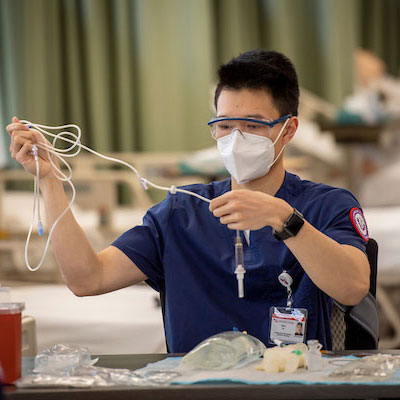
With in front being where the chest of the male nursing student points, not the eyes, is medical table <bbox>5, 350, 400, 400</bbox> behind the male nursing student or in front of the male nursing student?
in front

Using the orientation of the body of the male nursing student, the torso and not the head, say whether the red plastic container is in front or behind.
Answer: in front

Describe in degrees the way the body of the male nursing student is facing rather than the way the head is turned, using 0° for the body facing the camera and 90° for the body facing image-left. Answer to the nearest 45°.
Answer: approximately 0°

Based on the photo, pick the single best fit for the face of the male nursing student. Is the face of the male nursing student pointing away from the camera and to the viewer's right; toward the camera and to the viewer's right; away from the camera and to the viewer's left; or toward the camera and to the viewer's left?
toward the camera and to the viewer's left
